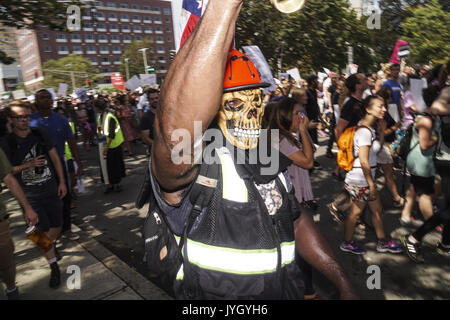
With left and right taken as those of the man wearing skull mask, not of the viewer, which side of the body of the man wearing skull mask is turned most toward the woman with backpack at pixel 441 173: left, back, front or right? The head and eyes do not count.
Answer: left

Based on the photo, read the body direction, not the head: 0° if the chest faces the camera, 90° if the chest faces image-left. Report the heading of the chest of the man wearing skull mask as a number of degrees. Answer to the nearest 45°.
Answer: approximately 315°

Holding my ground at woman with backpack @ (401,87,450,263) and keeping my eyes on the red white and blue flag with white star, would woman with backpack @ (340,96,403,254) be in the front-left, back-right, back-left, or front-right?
front-right

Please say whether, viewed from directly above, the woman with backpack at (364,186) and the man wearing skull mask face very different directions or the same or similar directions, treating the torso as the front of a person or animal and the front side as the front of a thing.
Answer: same or similar directions

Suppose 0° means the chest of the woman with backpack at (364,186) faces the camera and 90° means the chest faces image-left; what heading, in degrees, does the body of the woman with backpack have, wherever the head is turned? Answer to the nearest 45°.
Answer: approximately 270°
